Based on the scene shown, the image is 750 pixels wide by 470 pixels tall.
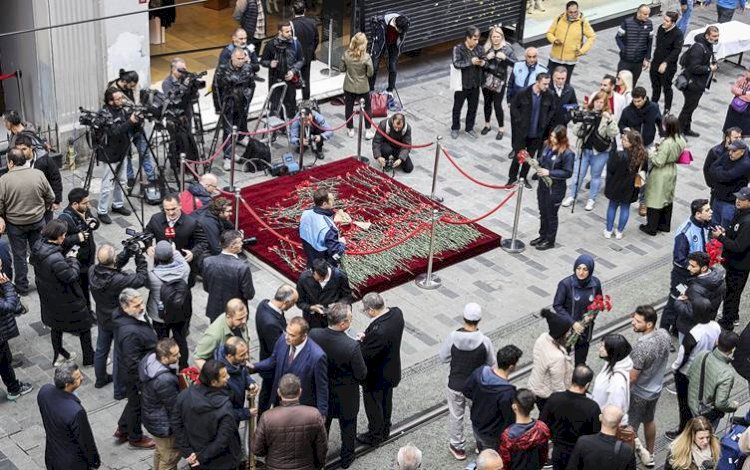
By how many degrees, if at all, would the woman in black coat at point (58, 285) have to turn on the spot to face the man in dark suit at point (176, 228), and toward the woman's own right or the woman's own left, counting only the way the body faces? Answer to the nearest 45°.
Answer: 0° — they already face them

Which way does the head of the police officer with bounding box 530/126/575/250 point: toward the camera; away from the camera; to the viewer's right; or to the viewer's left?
to the viewer's left

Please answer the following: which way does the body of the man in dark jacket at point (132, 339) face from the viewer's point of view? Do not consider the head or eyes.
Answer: to the viewer's right

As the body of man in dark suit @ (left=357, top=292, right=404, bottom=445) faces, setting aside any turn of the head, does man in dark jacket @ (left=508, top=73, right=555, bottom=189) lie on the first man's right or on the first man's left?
on the first man's right

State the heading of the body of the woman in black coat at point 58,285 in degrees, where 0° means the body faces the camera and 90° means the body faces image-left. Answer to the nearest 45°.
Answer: approximately 225°

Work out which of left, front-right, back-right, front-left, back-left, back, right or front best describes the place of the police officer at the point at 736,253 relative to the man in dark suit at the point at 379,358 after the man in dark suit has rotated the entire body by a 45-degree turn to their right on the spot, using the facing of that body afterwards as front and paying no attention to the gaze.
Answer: right
